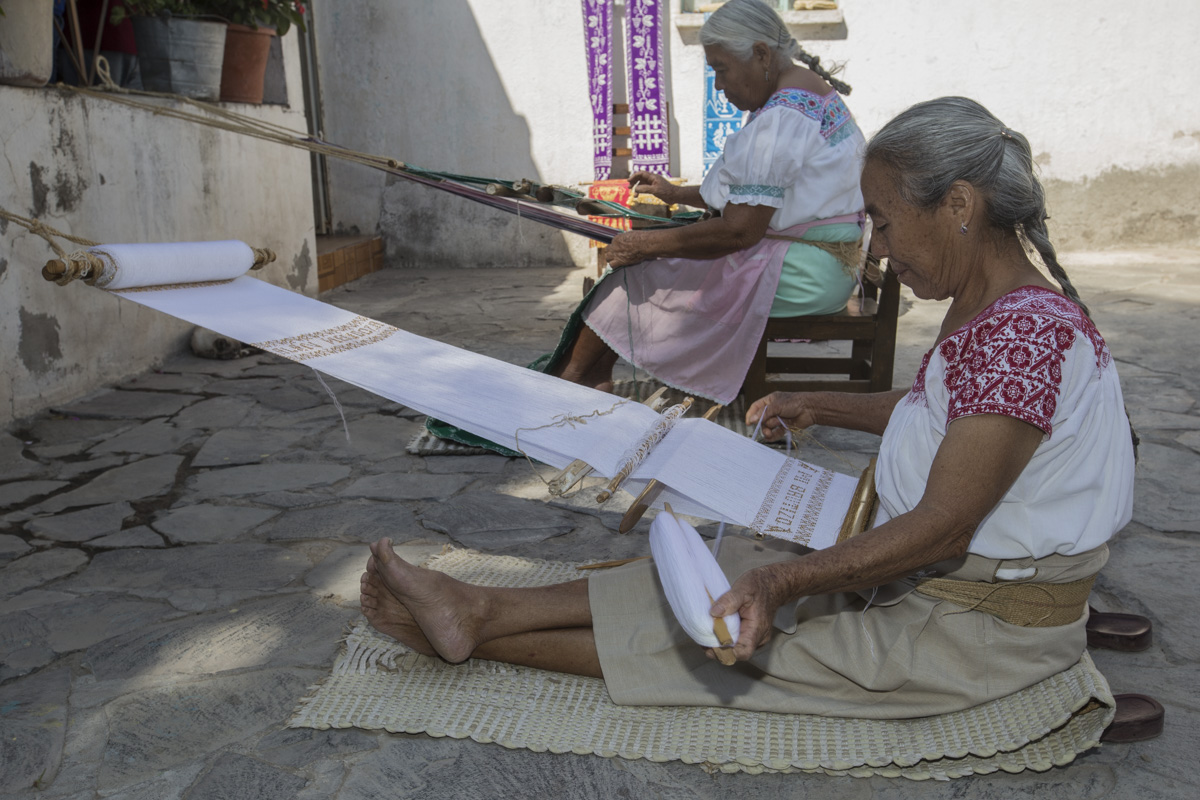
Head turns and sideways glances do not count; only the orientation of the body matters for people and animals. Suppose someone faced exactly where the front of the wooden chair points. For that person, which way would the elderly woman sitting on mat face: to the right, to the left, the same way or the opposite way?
the same way

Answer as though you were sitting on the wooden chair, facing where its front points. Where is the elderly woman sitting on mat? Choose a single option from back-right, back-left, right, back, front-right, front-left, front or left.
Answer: left

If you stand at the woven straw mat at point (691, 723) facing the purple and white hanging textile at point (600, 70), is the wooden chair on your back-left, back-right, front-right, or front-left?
front-right

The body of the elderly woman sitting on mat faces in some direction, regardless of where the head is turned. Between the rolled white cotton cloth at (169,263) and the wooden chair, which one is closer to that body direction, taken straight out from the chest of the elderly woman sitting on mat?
the rolled white cotton cloth

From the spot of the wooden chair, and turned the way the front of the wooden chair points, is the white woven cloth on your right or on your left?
on your left

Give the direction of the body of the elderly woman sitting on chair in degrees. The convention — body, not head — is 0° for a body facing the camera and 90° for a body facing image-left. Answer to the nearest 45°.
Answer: approximately 90°

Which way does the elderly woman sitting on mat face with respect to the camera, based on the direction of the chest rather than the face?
to the viewer's left

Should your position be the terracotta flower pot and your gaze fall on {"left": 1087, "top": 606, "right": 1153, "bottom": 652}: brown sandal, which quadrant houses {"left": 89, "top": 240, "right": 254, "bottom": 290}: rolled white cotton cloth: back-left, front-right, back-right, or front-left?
front-right

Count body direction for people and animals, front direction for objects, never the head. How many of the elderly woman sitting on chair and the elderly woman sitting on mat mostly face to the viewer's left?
2

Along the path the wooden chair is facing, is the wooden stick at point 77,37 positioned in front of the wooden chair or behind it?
in front

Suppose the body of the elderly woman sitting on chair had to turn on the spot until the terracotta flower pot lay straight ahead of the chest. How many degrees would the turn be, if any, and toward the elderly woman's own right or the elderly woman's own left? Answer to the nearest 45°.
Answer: approximately 45° to the elderly woman's own right

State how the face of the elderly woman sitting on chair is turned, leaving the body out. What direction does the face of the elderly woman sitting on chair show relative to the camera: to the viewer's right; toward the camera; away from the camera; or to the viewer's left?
to the viewer's left

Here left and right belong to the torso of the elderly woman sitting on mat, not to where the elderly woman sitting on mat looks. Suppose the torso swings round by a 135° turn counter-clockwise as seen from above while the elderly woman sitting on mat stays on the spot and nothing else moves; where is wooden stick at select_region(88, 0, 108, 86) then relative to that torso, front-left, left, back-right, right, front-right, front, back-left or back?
back

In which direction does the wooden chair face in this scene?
to the viewer's left
